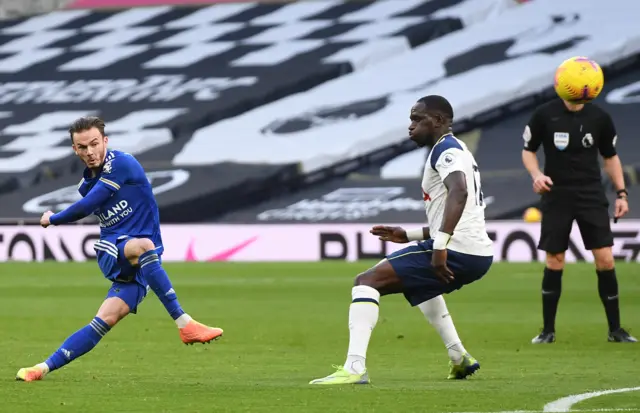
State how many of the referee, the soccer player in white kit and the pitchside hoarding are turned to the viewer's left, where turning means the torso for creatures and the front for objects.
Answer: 1

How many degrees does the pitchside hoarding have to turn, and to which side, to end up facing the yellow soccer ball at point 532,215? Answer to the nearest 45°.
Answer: approximately 90° to its left

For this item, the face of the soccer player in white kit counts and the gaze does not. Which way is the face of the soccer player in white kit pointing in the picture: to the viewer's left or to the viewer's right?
to the viewer's left

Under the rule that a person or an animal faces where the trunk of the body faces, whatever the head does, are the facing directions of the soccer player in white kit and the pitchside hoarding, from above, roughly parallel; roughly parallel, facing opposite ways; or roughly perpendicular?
roughly perpendicular

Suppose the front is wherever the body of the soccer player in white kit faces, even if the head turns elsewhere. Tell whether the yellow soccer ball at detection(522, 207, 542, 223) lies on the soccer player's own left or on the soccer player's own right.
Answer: on the soccer player's own right

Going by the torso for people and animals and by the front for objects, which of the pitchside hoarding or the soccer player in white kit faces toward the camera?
the pitchside hoarding

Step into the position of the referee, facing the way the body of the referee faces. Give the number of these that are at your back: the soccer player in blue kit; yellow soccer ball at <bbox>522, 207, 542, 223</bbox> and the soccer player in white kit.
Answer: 1

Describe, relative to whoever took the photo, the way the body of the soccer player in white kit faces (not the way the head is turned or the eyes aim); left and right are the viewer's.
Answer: facing to the left of the viewer

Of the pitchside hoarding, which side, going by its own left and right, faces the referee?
front

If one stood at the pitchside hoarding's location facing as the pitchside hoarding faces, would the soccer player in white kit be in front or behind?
in front

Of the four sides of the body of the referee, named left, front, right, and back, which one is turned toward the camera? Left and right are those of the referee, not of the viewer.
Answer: front

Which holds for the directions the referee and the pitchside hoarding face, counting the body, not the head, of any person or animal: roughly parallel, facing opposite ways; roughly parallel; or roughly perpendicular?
roughly parallel

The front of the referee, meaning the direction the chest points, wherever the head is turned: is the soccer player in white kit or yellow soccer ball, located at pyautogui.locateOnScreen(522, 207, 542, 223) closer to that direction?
the soccer player in white kit

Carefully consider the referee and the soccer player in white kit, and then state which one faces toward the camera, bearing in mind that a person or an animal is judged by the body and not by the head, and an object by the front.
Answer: the referee

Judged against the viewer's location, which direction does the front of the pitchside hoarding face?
facing the viewer

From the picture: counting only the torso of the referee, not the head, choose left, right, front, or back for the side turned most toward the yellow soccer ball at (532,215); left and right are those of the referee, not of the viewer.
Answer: back

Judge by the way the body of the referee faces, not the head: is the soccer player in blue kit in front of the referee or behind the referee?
in front

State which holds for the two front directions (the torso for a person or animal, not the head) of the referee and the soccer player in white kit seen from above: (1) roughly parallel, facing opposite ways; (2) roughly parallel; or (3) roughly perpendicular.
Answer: roughly perpendicular

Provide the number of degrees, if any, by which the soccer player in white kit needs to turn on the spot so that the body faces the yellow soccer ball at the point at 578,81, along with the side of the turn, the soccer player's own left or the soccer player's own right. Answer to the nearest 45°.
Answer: approximately 135° to the soccer player's own right
